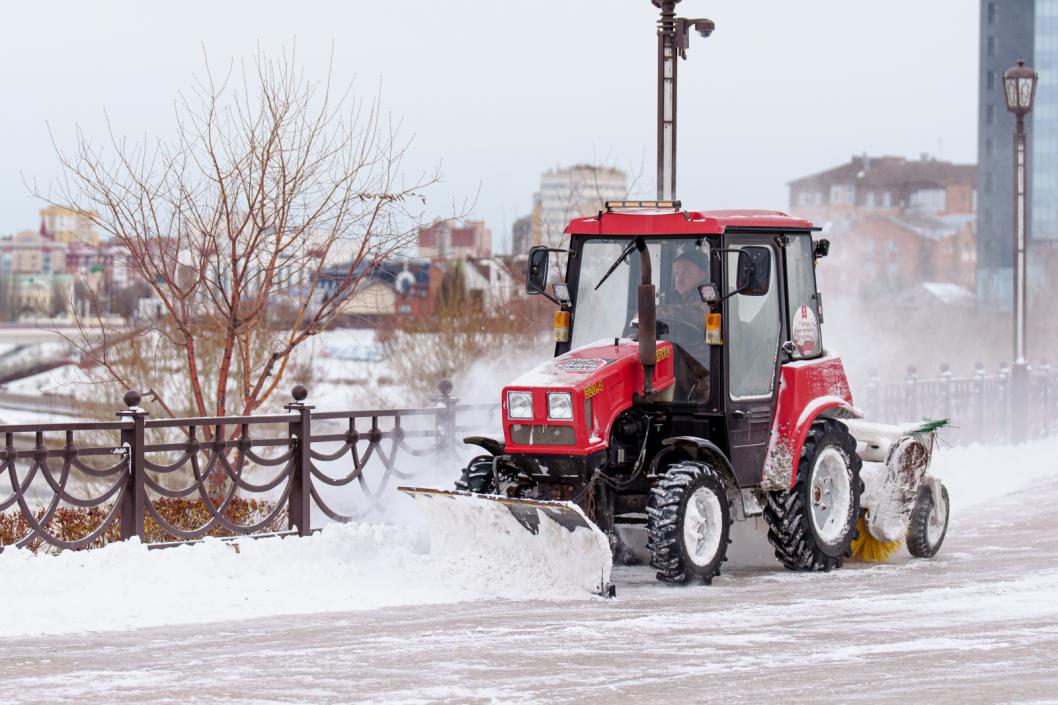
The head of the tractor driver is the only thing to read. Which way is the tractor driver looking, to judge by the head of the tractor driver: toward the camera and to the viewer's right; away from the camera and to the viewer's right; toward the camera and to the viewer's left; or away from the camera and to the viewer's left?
toward the camera and to the viewer's left

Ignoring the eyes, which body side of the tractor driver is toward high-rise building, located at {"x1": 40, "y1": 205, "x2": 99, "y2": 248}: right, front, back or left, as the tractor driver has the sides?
right

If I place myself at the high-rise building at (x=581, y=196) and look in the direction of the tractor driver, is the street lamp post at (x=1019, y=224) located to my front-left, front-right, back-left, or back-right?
front-left

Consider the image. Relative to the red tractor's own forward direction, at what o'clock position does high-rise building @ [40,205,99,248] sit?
The high-rise building is roughly at 3 o'clock from the red tractor.

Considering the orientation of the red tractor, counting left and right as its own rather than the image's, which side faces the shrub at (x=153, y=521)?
right

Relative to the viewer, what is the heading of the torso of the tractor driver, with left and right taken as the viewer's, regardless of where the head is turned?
facing the viewer and to the left of the viewer

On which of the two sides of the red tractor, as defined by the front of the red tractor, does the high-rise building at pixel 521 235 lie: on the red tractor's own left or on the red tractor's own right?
on the red tractor's own right

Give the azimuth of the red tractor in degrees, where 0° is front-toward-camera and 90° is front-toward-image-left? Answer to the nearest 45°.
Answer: approximately 45°

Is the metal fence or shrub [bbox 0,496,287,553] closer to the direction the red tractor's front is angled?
the shrub
